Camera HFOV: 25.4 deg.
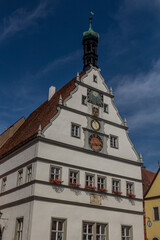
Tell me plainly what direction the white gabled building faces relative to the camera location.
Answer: facing the viewer and to the right of the viewer
